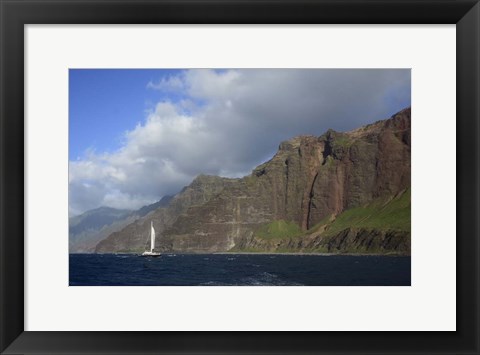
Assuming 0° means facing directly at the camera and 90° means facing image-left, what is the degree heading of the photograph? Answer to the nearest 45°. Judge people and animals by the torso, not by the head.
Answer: approximately 0°
